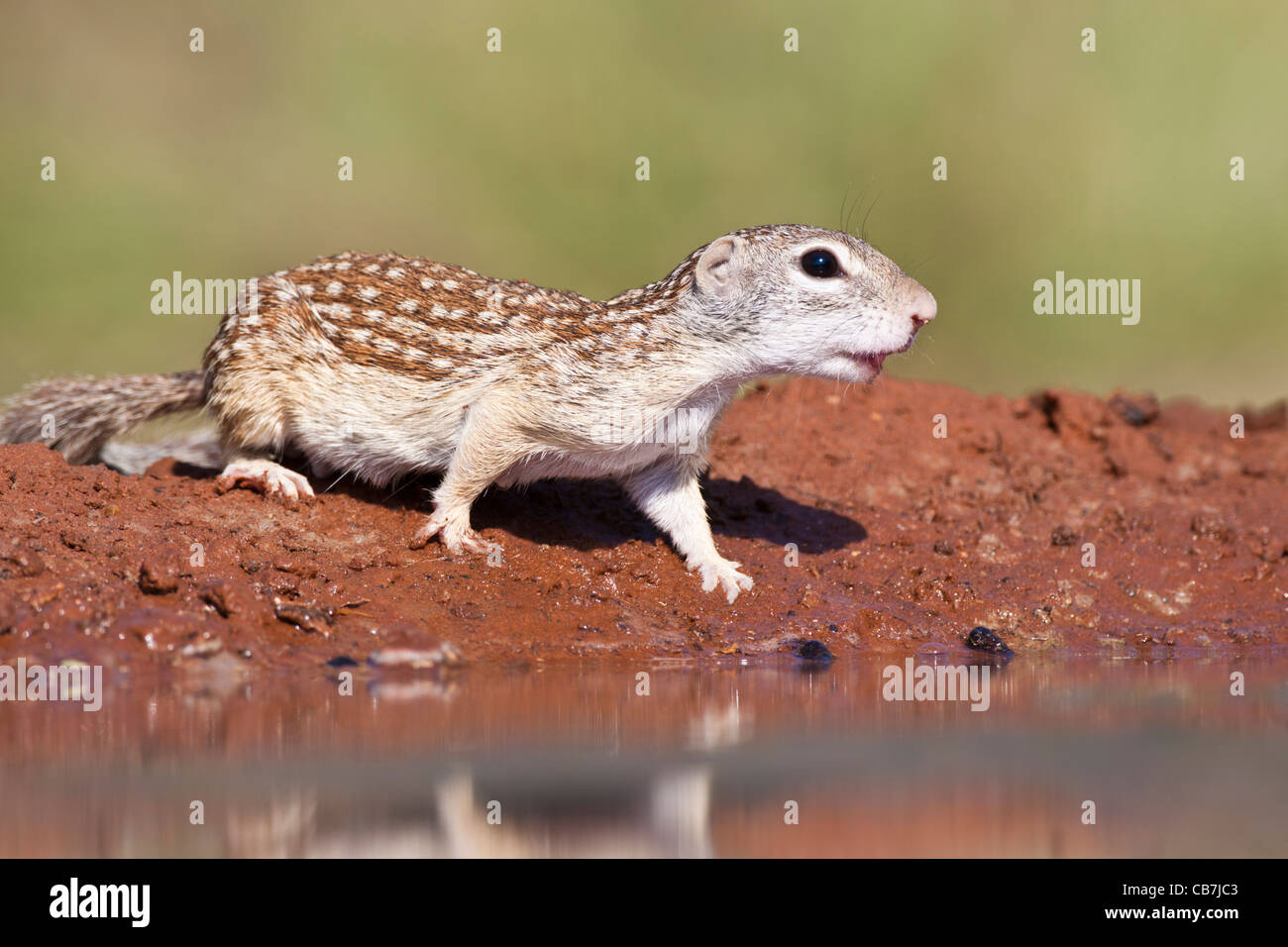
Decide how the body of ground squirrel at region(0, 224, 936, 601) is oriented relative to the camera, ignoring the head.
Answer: to the viewer's right
